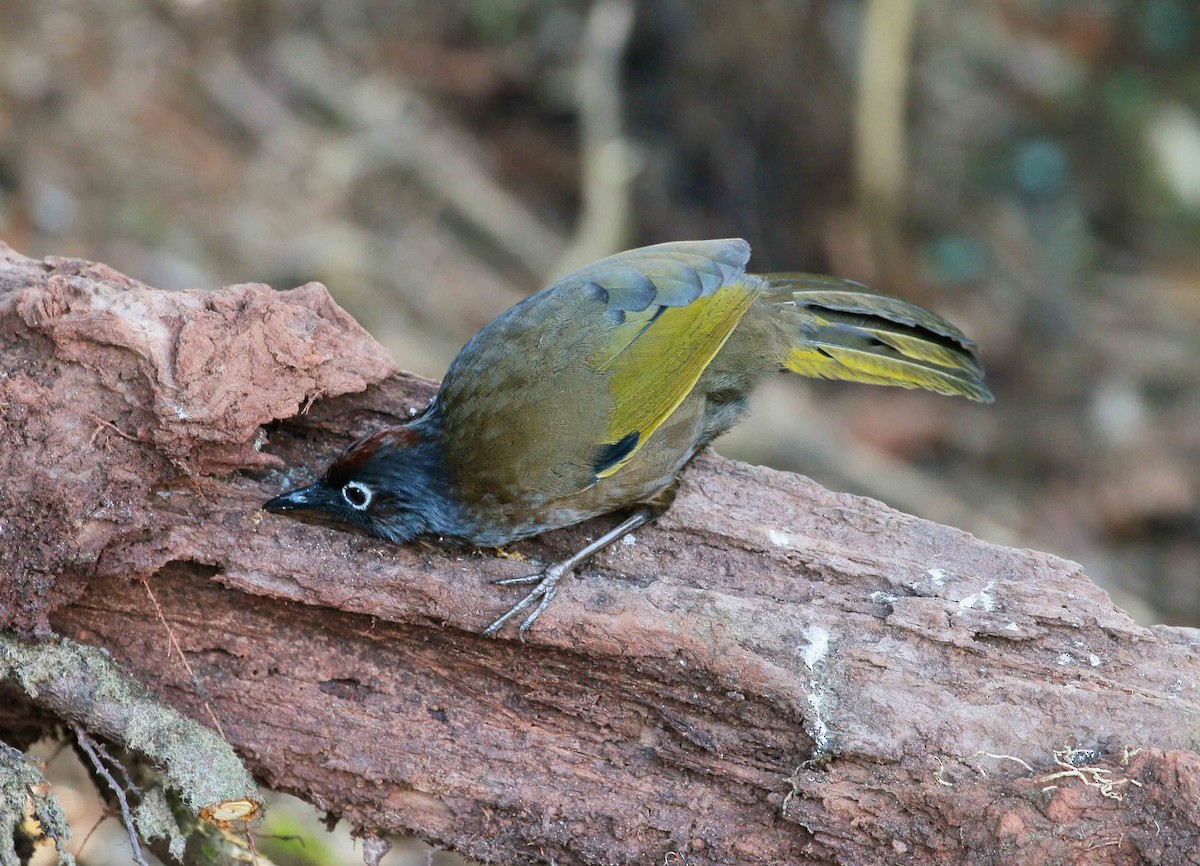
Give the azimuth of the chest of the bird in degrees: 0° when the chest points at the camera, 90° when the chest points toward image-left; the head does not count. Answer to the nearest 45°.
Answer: approximately 90°
